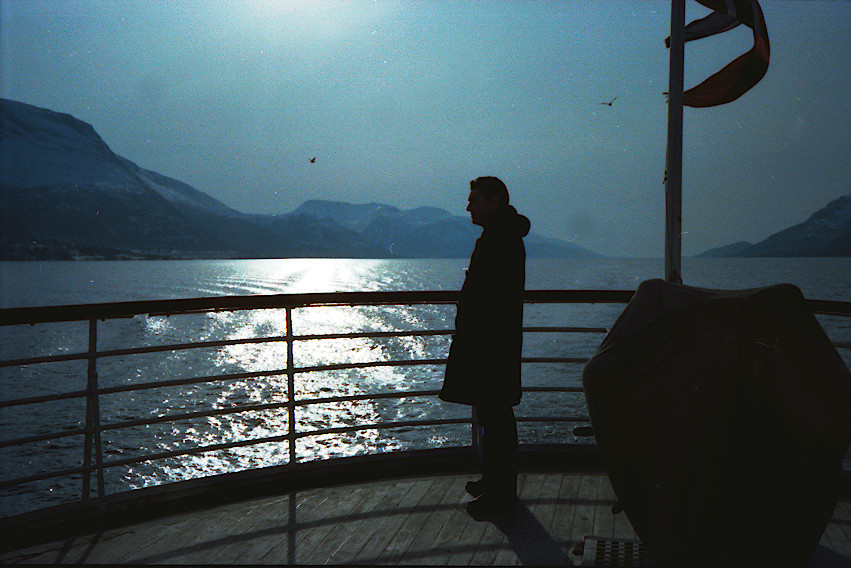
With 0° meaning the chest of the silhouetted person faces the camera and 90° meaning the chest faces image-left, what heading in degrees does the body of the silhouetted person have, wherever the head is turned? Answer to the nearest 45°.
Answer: approximately 90°

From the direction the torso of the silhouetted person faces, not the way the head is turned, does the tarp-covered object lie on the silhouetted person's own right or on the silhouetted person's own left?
on the silhouetted person's own left

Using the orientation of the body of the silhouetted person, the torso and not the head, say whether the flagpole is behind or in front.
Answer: behind

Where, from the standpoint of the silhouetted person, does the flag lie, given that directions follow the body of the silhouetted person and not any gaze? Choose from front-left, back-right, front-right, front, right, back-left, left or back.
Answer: back-right

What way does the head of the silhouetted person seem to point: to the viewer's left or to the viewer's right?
to the viewer's left

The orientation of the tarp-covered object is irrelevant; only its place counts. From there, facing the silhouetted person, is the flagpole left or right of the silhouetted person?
right
